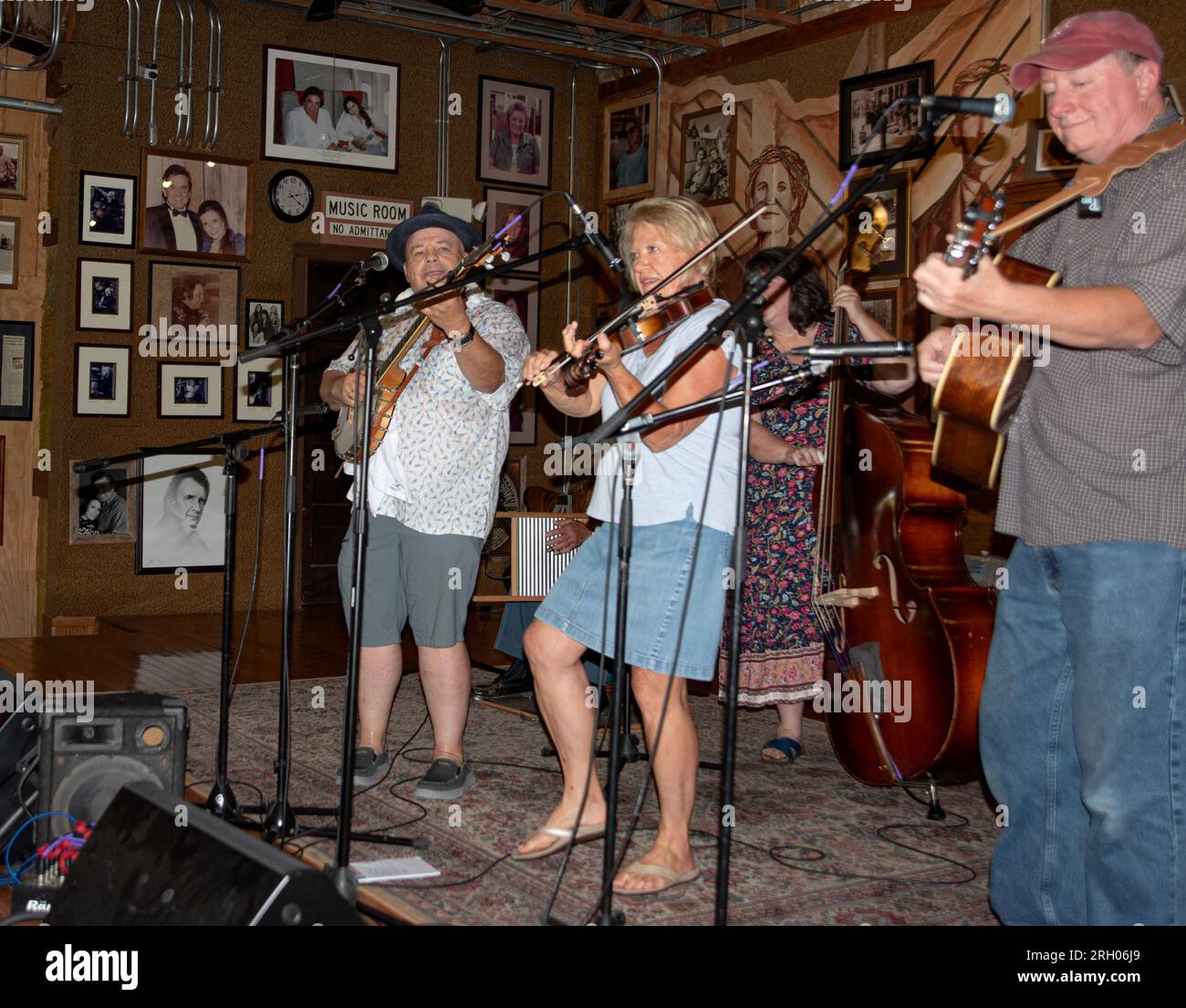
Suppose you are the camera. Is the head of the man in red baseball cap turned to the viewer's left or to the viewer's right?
to the viewer's left

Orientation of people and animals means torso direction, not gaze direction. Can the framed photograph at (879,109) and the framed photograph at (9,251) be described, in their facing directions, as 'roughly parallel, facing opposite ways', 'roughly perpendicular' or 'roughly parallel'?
roughly perpendicular

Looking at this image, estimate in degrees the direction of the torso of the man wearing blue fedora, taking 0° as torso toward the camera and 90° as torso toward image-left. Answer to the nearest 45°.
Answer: approximately 45°

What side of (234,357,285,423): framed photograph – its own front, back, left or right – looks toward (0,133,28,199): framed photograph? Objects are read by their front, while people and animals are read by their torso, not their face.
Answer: right

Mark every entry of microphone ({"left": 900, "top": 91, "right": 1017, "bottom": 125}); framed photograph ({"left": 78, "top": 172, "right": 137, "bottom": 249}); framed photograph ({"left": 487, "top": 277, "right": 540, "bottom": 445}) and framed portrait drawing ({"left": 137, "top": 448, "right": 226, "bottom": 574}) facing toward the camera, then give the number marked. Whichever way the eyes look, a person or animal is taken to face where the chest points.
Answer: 3

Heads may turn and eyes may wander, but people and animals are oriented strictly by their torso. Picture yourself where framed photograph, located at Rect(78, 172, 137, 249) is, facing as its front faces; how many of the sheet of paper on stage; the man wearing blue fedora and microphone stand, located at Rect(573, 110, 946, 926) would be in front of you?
3

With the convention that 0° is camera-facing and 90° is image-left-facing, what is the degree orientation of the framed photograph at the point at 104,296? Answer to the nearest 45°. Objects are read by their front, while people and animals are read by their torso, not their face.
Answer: approximately 0°

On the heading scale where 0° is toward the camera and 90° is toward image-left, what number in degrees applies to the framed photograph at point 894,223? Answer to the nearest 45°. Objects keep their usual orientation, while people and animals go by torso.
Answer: approximately 45°

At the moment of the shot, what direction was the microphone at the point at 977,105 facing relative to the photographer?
facing to the right of the viewer
